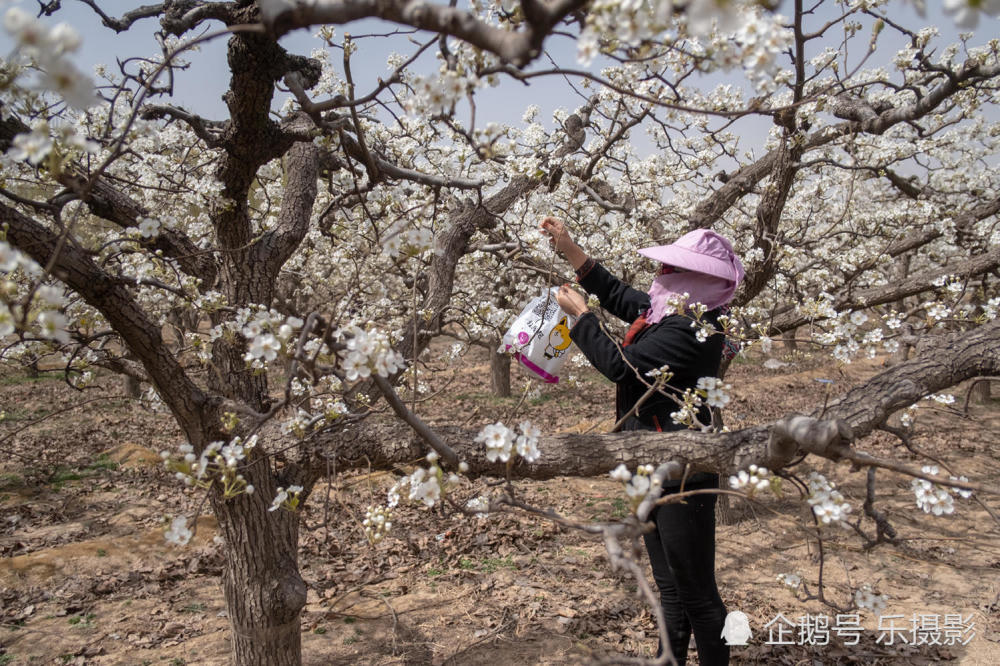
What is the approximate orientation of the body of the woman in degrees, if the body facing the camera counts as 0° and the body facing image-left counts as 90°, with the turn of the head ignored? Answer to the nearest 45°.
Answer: approximately 90°
